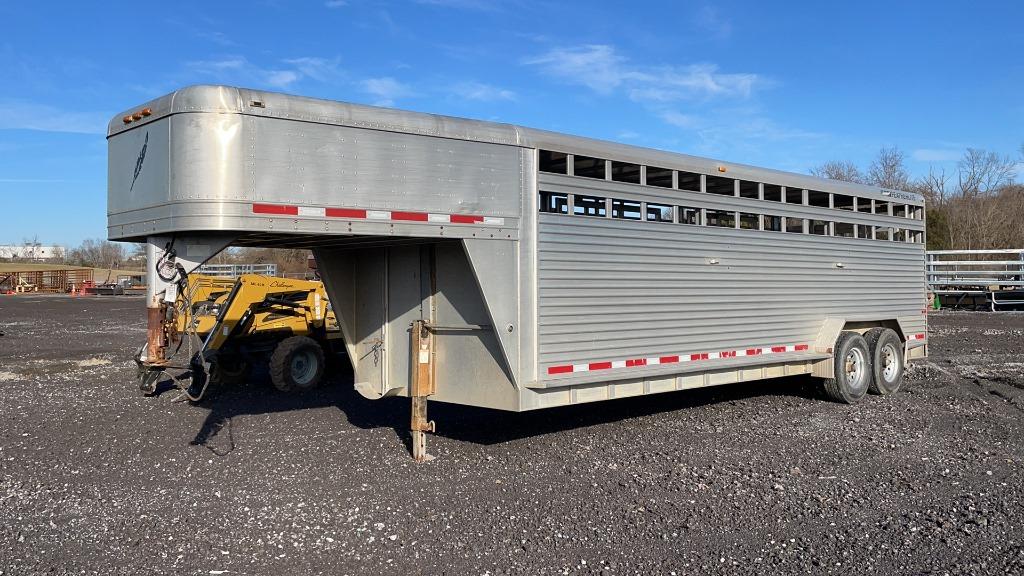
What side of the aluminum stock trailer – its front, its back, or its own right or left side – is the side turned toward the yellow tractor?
right

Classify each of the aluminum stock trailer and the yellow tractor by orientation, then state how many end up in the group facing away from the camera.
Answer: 0

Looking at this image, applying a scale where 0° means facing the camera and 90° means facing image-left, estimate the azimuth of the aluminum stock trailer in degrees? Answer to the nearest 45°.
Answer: approximately 45°

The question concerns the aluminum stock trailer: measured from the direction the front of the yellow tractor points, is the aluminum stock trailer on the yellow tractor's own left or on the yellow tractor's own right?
on the yellow tractor's own left

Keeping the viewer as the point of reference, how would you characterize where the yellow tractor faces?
facing the viewer and to the left of the viewer
